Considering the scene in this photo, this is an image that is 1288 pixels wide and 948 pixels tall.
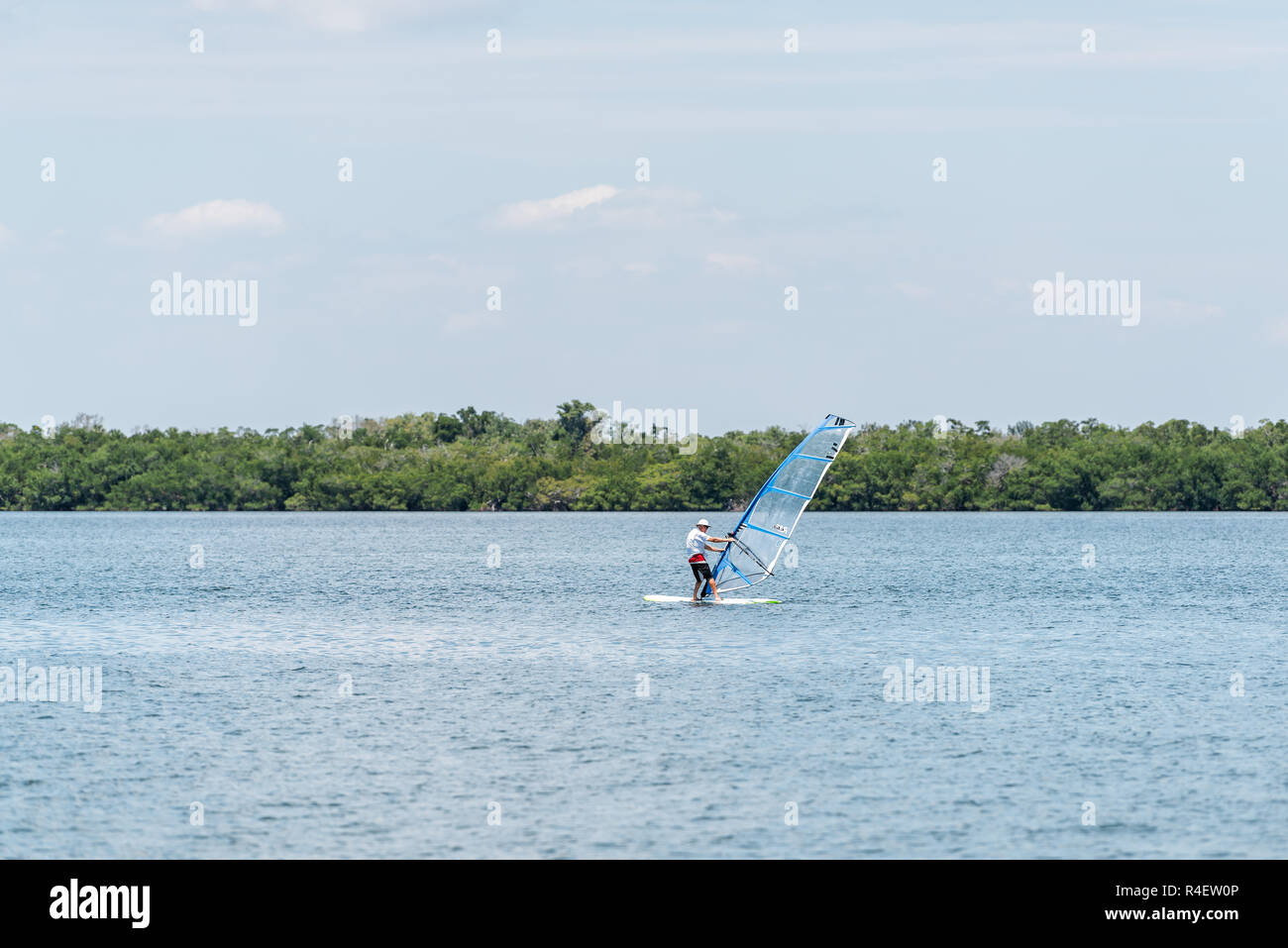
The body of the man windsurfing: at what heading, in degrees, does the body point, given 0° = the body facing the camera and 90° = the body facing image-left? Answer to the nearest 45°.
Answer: approximately 270°
